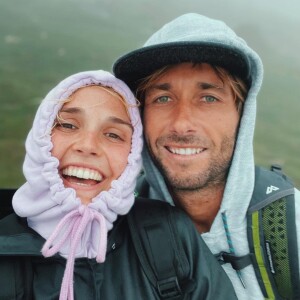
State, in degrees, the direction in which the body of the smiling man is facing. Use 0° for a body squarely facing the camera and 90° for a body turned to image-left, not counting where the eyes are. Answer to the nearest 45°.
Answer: approximately 0°
